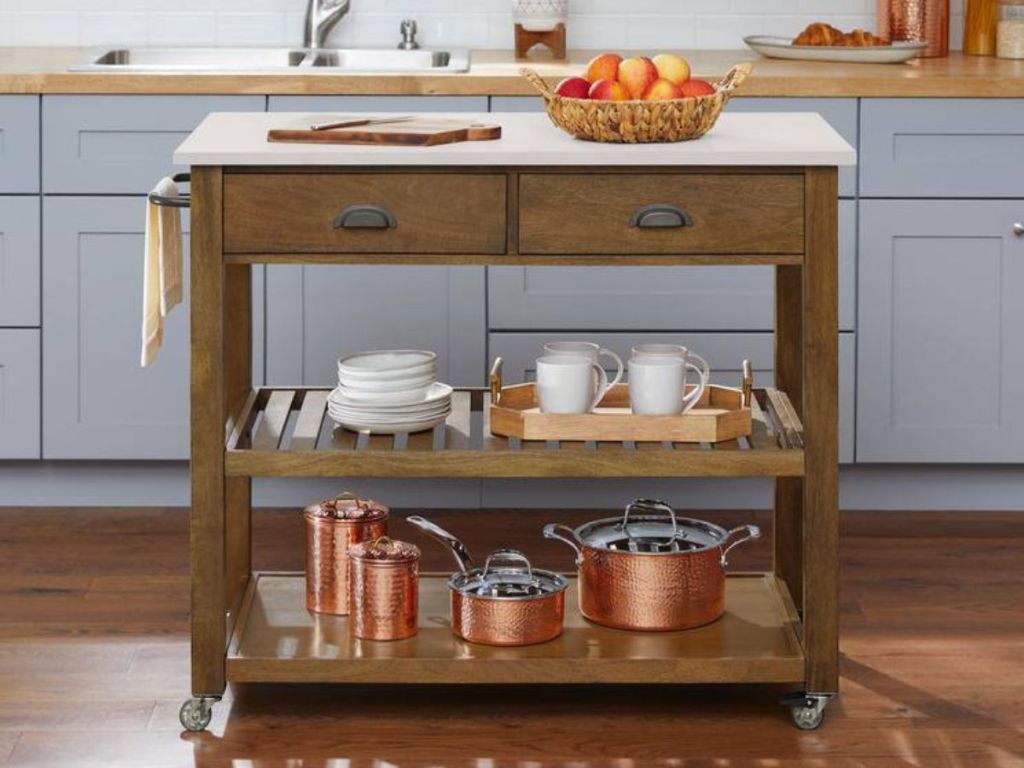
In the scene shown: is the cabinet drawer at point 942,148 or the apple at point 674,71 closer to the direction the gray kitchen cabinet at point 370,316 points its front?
the apple

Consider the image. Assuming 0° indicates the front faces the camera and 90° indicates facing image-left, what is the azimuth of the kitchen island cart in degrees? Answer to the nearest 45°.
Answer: approximately 0°

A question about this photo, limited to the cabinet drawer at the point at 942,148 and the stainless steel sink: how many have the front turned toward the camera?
2

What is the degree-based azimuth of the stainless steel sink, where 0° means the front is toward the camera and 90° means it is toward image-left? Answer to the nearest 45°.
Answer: approximately 0°
